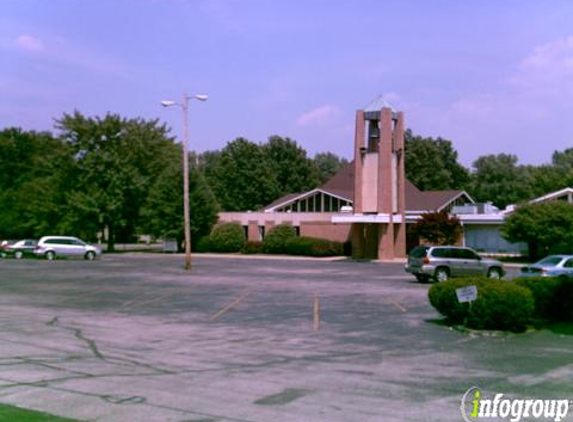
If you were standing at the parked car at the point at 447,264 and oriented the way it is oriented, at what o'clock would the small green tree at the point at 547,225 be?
The small green tree is roughly at 11 o'clock from the parked car.

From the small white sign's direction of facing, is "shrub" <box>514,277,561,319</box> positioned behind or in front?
behind

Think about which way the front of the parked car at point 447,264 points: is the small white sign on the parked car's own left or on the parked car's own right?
on the parked car's own right

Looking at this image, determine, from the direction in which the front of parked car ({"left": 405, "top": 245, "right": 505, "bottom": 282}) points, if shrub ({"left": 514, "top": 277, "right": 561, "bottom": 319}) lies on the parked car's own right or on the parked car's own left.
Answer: on the parked car's own right

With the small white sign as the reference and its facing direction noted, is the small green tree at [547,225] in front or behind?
behind

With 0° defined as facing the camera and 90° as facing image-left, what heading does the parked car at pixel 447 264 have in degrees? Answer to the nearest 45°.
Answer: approximately 225°

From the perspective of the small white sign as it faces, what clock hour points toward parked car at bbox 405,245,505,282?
The parked car is roughly at 6 o'clock from the small white sign.

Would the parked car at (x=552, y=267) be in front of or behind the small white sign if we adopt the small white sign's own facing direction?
behind

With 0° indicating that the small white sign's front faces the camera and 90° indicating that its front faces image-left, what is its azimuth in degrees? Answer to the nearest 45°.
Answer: approximately 0°

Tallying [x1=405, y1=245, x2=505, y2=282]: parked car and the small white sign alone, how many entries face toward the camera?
1
